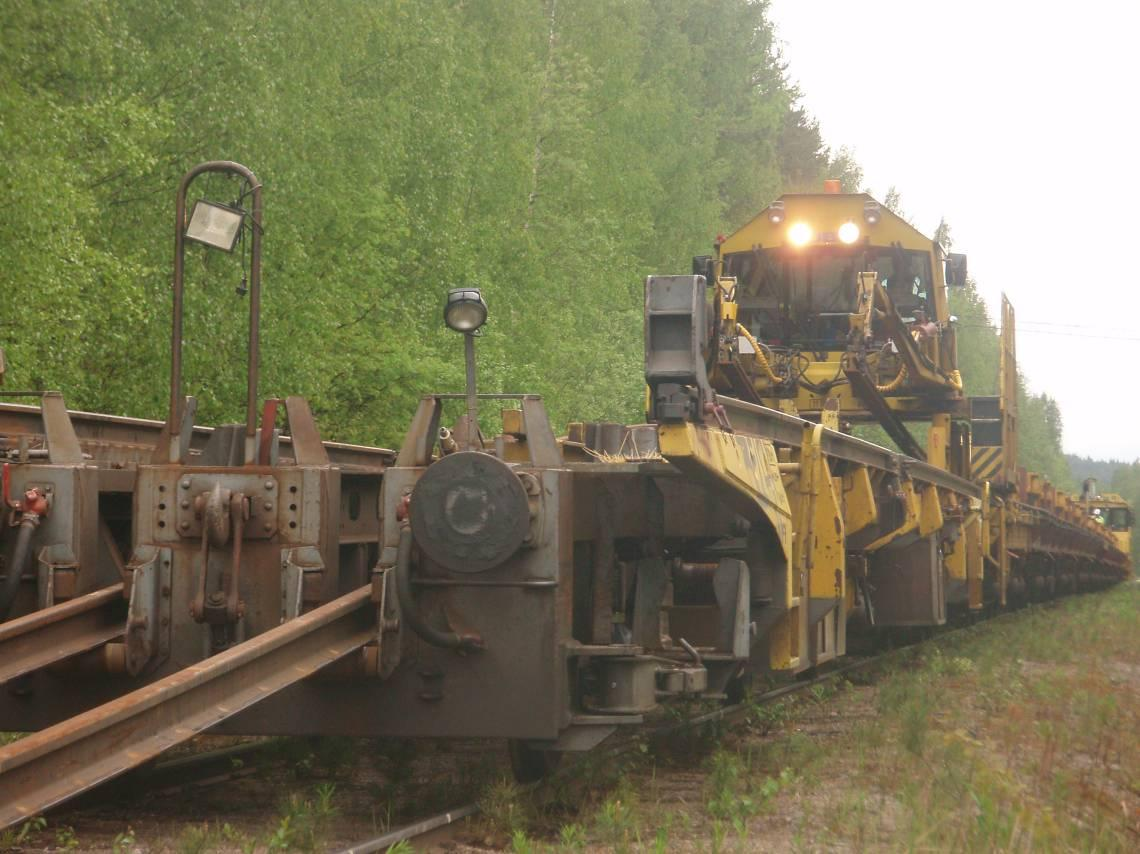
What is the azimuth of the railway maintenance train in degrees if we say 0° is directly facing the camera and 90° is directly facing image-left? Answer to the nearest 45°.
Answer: approximately 45°
